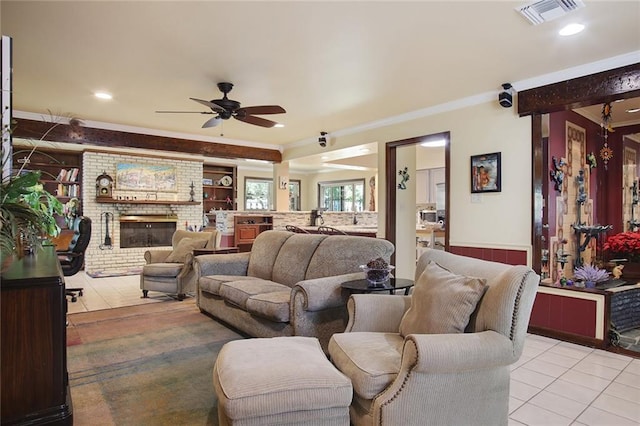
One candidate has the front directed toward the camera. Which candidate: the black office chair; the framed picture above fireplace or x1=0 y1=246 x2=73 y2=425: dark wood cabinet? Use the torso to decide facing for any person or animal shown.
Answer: the framed picture above fireplace

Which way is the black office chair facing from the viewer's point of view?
to the viewer's left

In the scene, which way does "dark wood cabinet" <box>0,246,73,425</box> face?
to the viewer's right

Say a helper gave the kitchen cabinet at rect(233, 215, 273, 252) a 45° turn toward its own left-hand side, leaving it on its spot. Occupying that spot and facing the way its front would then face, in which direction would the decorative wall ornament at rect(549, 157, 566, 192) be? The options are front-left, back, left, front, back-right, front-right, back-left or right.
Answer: front

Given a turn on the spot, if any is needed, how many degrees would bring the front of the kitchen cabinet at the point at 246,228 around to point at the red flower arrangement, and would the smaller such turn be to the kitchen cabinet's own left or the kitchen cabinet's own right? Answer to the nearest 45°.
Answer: approximately 45° to the kitchen cabinet's own left

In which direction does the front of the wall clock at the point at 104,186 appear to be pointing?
toward the camera

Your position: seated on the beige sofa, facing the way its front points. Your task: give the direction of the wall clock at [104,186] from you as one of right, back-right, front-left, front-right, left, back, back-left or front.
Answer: right

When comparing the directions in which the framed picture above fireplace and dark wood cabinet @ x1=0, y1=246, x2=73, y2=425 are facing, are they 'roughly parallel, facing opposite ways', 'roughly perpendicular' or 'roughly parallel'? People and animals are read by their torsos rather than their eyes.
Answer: roughly perpendicular

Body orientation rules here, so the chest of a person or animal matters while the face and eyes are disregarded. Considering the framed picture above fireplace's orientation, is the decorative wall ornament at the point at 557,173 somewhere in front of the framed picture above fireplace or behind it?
in front

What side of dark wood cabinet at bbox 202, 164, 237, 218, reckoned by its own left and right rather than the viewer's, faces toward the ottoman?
front

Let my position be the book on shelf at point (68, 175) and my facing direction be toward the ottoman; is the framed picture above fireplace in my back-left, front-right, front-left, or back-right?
front-left

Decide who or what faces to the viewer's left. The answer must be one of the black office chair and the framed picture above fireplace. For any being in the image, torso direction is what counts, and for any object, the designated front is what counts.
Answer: the black office chair

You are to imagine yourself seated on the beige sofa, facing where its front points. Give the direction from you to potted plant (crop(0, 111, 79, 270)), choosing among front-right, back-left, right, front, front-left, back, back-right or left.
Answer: front

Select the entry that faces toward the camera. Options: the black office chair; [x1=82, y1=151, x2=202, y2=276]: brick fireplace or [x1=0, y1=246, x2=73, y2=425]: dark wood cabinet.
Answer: the brick fireplace

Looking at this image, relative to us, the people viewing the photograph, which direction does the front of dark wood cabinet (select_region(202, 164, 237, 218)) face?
facing the viewer

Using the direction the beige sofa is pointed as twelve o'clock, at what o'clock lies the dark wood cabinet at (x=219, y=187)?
The dark wood cabinet is roughly at 4 o'clock from the beige sofa.

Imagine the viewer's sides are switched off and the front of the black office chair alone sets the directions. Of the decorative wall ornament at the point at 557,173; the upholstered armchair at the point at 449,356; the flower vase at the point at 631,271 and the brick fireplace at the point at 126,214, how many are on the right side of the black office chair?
1

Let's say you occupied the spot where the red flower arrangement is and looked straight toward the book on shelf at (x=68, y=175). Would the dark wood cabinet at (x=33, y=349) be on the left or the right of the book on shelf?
left
